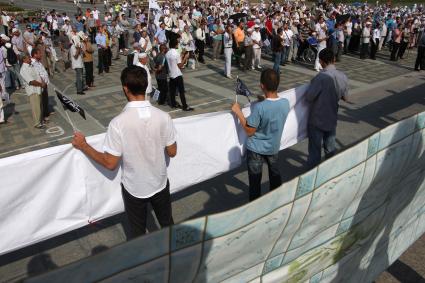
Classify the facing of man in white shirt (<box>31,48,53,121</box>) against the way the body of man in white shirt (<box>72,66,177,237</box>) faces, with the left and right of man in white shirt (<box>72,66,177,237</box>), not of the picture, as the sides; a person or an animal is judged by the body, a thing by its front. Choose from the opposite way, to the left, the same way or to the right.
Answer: to the right

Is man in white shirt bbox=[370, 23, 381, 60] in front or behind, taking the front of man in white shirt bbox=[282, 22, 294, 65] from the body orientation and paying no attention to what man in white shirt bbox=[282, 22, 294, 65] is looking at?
behind

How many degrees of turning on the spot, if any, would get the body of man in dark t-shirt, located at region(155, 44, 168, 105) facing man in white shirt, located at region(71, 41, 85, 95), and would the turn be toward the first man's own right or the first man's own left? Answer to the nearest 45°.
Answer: approximately 135° to the first man's own left

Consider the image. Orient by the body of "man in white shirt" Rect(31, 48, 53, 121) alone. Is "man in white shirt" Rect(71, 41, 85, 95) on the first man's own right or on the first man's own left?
on the first man's own left

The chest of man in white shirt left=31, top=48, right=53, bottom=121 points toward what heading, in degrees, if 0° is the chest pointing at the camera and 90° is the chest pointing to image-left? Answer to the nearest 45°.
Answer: approximately 270°

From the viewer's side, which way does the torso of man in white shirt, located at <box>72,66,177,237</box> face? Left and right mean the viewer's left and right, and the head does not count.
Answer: facing away from the viewer

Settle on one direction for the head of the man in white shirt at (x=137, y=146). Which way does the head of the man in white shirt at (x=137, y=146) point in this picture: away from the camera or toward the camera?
away from the camera
